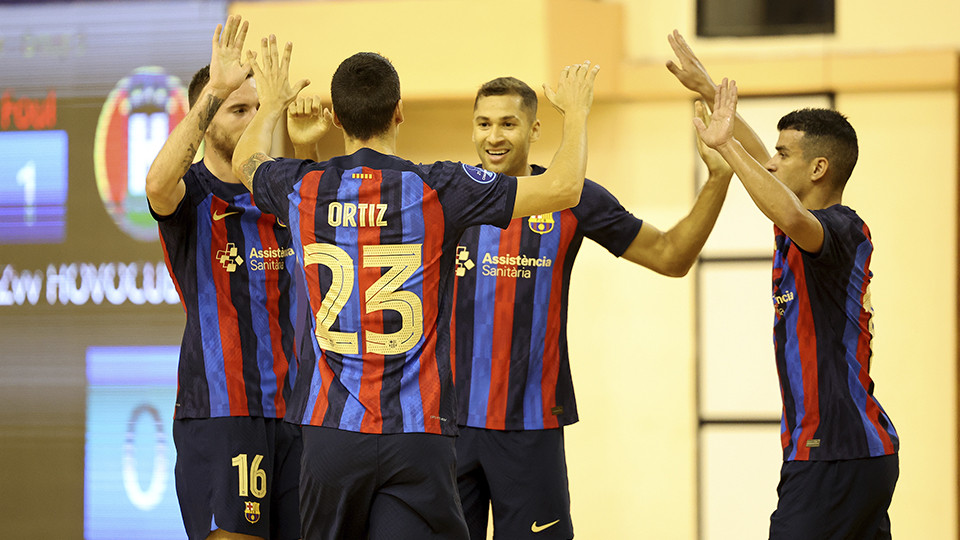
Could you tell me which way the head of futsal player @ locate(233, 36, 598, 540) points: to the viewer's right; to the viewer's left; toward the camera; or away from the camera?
away from the camera

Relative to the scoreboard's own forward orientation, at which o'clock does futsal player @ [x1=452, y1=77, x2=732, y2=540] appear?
The futsal player is roughly at 11 o'clock from the scoreboard.

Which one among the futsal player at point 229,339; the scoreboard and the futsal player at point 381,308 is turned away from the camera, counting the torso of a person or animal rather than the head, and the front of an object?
the futsal player at point 381,308

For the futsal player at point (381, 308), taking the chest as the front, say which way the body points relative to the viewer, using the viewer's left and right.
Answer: facing away from the viewer

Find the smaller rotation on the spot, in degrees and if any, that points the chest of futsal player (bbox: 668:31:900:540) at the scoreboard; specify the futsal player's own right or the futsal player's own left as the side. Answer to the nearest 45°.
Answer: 0° — they already face it

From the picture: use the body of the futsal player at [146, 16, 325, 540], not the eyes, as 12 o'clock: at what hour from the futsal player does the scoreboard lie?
The scoreboard is roughly at 7 o'clock from the futsal player.

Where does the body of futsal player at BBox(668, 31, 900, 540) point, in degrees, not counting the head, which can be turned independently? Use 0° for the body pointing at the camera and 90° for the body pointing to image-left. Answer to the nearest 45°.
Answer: approximately 90°

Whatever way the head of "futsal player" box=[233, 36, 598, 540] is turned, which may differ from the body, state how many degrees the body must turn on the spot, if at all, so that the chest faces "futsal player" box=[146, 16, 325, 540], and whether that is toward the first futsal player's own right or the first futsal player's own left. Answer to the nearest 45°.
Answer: approximately 45° to the first futsal player's own left

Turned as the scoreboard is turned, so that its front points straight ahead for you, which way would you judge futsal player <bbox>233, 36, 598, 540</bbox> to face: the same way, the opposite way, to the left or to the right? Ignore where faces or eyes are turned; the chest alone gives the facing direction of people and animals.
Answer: the opposite way

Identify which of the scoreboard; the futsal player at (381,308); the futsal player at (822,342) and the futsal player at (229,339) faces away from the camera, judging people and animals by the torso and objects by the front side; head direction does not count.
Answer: the futsal player at (381,308)
